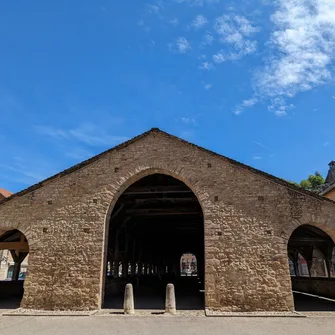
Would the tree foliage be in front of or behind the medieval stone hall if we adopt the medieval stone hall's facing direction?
behind

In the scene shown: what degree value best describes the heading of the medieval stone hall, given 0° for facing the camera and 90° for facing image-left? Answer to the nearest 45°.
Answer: approximately 0°
